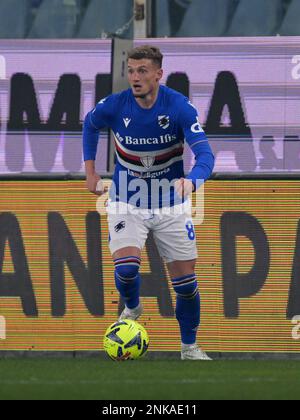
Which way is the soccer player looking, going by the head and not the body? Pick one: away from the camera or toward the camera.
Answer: toward the camera

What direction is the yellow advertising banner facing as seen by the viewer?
toward the camera

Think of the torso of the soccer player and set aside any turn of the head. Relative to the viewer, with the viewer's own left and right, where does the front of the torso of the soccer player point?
facing the viewer

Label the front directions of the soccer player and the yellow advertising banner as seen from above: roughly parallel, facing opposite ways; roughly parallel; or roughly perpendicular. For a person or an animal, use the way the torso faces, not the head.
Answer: roughly parallel

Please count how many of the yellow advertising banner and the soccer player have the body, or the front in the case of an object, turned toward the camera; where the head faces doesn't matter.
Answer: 2
